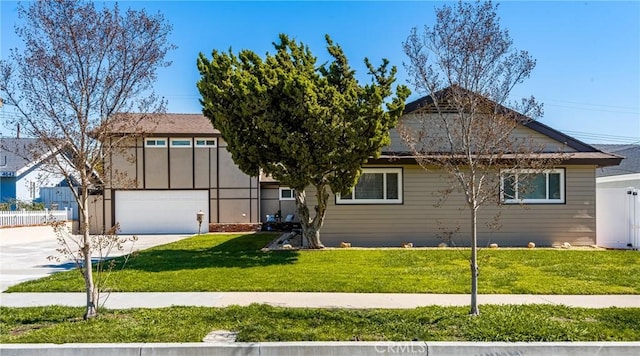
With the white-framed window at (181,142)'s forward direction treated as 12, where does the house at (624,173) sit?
The house is roughly at 10 o'clock from the white-framed window.

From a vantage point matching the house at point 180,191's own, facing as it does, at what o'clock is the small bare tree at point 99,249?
The small bare tree is roughly at 12 o'clock from the house.

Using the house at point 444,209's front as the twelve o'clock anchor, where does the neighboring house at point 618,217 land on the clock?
The neighboring house is roughly at 9 o'clock from the house.

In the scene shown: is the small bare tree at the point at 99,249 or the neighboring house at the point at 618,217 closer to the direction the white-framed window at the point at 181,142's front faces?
the small bare tree

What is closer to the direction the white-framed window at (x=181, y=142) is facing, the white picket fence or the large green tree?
the large green tree

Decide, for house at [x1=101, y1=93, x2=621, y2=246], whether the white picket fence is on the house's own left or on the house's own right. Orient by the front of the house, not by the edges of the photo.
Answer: on the house's own right

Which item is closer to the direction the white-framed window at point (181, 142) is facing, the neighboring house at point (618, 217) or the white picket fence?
the neighboring house

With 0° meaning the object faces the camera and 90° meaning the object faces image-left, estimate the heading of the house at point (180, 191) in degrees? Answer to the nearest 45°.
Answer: approximately 0°
